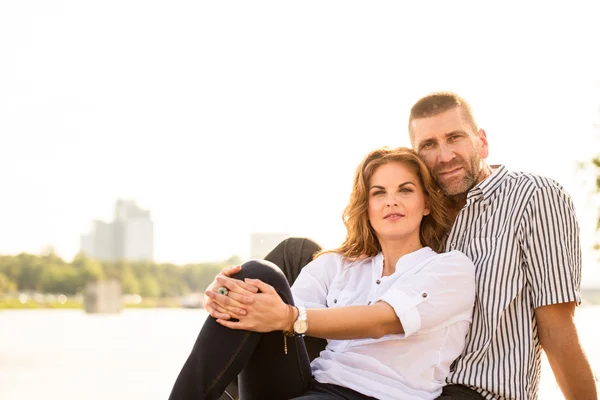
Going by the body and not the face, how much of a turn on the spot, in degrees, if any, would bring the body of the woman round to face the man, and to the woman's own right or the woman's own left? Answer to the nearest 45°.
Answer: approximately 135° to the woman's own left

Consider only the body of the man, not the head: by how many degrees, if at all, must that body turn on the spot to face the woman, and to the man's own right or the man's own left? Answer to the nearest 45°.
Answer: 0° — they already face them

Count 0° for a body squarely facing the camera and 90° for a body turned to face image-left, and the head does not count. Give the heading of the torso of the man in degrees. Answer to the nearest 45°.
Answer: approximately 45°

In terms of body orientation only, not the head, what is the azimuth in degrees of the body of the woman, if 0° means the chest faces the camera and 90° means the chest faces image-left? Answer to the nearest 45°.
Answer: approximately 45°
